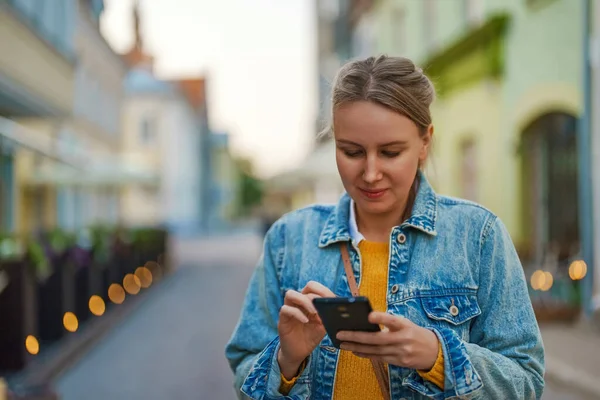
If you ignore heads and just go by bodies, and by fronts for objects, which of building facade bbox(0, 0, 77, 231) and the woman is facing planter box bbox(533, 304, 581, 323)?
the building facade

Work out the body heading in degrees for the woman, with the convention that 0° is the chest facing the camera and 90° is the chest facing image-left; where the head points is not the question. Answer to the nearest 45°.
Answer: approximately 0°

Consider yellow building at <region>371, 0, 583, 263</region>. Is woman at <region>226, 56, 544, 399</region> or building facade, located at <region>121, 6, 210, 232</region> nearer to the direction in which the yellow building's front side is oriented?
the woman

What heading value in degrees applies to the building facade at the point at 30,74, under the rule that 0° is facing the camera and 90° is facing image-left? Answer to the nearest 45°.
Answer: approximately 315°

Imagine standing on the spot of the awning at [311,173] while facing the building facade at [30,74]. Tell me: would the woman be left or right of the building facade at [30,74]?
left

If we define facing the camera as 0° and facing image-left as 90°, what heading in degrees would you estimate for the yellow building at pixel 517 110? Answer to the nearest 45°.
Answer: approximately 45°

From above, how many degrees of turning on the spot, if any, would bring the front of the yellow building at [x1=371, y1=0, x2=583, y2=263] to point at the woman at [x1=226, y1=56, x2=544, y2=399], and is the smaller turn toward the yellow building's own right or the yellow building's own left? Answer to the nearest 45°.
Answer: approximately 45° to the yellow building's own left

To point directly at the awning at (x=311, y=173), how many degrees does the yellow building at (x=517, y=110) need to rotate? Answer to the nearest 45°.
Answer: approximately 90° to its right

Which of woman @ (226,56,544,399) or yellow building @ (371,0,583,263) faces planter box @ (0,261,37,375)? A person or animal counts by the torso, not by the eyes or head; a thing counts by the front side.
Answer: the yellow building

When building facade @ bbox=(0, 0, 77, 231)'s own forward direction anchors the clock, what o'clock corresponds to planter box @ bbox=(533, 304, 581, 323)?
The planter box is roughly at 12 o'clock from the building facade.

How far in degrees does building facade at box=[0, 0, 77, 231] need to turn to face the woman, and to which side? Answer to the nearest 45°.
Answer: approximately 45° to its right

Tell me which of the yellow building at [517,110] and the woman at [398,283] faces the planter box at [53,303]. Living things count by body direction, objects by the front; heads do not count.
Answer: the yellow building
